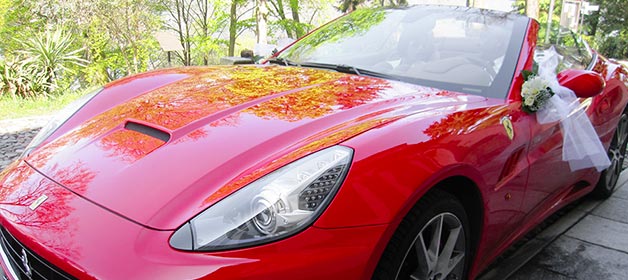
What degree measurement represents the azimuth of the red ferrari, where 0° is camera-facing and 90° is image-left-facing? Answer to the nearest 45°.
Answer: approximately 45°

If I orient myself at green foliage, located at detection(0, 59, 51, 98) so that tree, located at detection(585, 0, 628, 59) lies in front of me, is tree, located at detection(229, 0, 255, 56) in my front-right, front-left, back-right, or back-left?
front-left

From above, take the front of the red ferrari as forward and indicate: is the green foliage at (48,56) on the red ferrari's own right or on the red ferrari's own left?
on the red ferrari's own right

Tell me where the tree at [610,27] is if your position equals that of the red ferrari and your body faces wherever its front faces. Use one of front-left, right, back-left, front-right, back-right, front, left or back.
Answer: back

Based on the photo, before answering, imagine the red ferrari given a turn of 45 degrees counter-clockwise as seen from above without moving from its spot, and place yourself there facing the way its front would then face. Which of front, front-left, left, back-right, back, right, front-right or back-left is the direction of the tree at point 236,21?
back

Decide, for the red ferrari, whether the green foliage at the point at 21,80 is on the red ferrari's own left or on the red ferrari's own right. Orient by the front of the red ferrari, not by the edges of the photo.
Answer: on the red ferrari's own right
